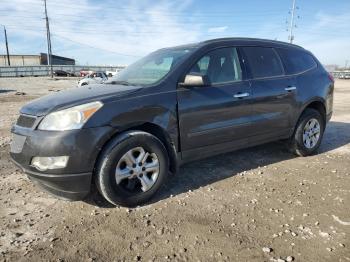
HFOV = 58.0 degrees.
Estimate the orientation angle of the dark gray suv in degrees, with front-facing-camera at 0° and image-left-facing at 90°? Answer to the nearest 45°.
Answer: approximately 45°
